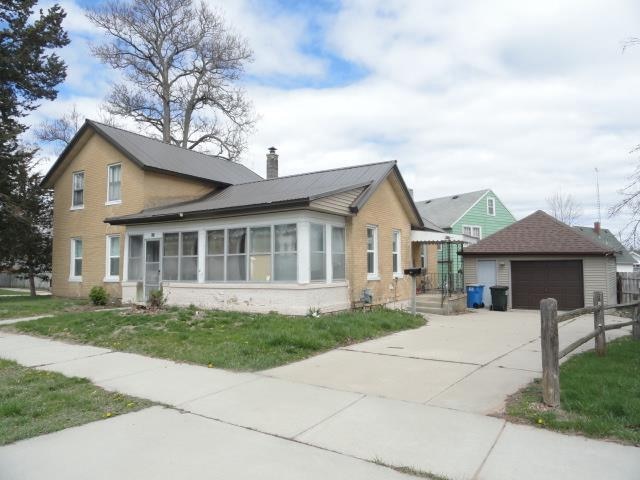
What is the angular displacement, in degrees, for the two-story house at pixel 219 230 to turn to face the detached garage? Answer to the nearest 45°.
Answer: approximately 135° to its left

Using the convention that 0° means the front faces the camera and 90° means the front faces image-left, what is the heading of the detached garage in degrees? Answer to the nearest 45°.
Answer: approximately 0°

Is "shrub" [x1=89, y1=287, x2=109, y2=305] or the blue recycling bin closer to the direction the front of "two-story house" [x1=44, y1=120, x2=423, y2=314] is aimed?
the shrub

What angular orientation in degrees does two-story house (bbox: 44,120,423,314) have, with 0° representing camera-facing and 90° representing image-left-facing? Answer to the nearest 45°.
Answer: approximately 45°

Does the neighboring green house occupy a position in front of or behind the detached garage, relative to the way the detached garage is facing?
behind

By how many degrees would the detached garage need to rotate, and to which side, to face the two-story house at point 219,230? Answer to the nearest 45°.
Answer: approximately 45° to its right

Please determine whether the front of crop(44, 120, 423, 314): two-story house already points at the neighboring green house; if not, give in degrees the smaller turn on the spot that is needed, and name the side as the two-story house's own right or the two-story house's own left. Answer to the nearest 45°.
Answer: approximately 180°

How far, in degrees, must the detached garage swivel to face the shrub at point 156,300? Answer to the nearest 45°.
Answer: approximately 45° to its right

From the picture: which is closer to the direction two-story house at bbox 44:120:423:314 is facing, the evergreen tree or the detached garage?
the evergreen tree

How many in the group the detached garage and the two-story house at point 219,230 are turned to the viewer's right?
0

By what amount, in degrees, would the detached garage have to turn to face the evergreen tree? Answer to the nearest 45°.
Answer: approximately 45° to its right

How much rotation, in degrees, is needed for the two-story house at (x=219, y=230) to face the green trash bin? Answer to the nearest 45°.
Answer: approximately 135° to its left
